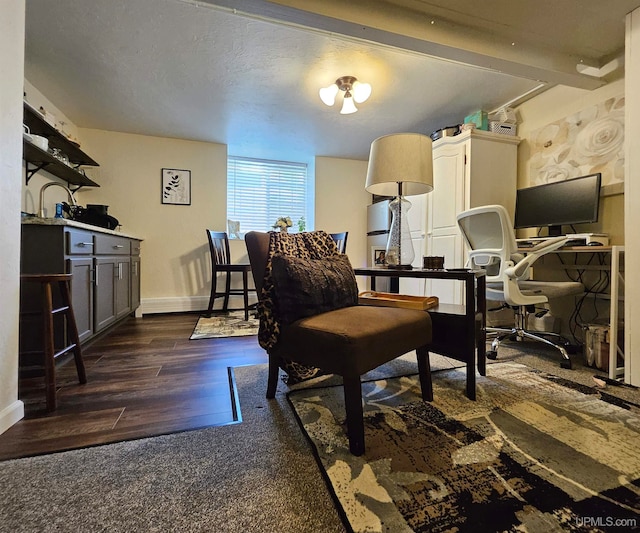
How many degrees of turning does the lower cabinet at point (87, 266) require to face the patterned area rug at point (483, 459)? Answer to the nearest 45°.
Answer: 0° — it already faces it

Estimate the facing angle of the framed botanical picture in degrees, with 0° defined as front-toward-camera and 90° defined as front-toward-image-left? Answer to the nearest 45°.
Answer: approximately 0°

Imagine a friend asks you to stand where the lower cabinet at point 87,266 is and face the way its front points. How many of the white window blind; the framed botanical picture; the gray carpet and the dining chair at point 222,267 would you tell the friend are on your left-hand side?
3

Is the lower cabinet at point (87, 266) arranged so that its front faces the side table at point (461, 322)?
yes

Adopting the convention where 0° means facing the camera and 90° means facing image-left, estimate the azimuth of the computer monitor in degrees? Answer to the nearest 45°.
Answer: approximately 45°

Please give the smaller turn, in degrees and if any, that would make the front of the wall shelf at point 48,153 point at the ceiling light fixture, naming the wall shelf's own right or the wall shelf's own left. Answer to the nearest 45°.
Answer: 0° — it already faces it

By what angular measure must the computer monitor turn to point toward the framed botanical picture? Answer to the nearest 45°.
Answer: approximately 45° to its right

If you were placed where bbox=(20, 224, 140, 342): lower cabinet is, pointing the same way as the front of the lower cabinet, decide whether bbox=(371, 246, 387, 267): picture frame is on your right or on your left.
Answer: on your left

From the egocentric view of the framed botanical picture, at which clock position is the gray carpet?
The gray carpet is roughly at 12 o'clock from the framed botanical picture.

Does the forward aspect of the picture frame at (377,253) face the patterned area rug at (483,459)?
yes

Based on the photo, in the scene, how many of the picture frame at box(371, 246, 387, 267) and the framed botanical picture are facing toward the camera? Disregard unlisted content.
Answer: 2
